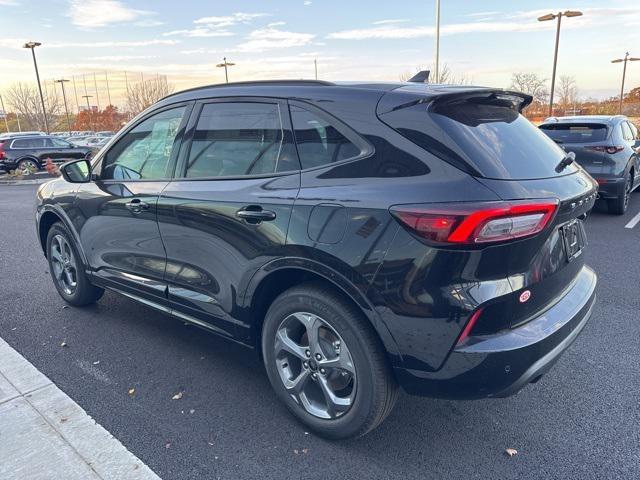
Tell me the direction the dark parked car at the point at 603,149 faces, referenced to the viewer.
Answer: facing away from the viewer and to the right of the viewer

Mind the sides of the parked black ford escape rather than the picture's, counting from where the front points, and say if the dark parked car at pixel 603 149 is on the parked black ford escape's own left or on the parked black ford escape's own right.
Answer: on the parked black ford escape's own right

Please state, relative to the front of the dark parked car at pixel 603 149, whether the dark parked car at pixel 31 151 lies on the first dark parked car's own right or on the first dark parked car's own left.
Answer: on the first dark parked car's own left

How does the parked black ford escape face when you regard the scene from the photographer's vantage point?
facing away from the viewer and to the left of the viewer

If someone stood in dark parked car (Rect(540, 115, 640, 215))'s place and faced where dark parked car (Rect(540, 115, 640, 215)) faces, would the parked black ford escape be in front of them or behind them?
behind
